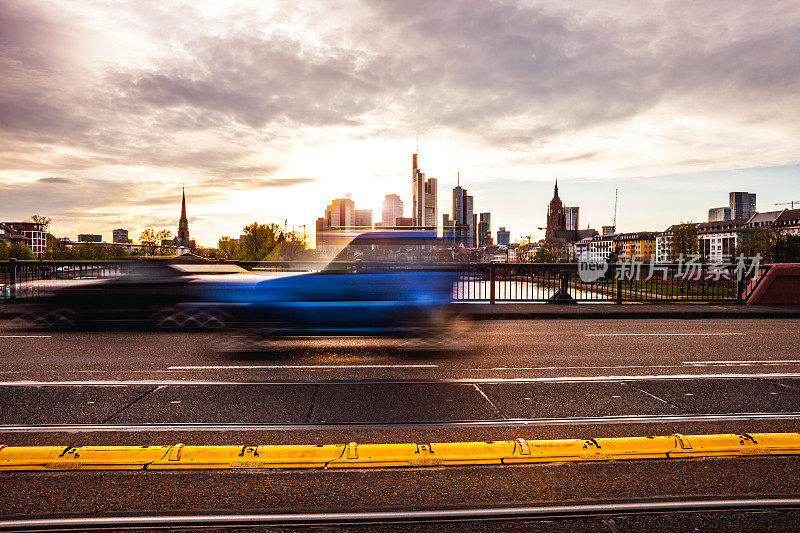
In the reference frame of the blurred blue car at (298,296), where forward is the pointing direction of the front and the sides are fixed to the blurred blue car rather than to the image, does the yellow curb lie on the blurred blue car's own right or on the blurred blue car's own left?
on the blurred blue car's own left

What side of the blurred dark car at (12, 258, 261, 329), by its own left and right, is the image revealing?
left

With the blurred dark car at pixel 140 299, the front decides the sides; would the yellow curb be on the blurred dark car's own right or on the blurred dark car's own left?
on the blurred dark car's own left

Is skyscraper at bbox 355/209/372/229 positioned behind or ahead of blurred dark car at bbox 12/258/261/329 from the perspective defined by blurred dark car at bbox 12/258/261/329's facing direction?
behind

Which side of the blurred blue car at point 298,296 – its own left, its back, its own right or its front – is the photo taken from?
left

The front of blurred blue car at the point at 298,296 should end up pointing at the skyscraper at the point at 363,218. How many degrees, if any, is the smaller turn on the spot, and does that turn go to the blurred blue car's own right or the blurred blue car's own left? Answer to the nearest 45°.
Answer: approximately 135° to the blurred blue car's own right
